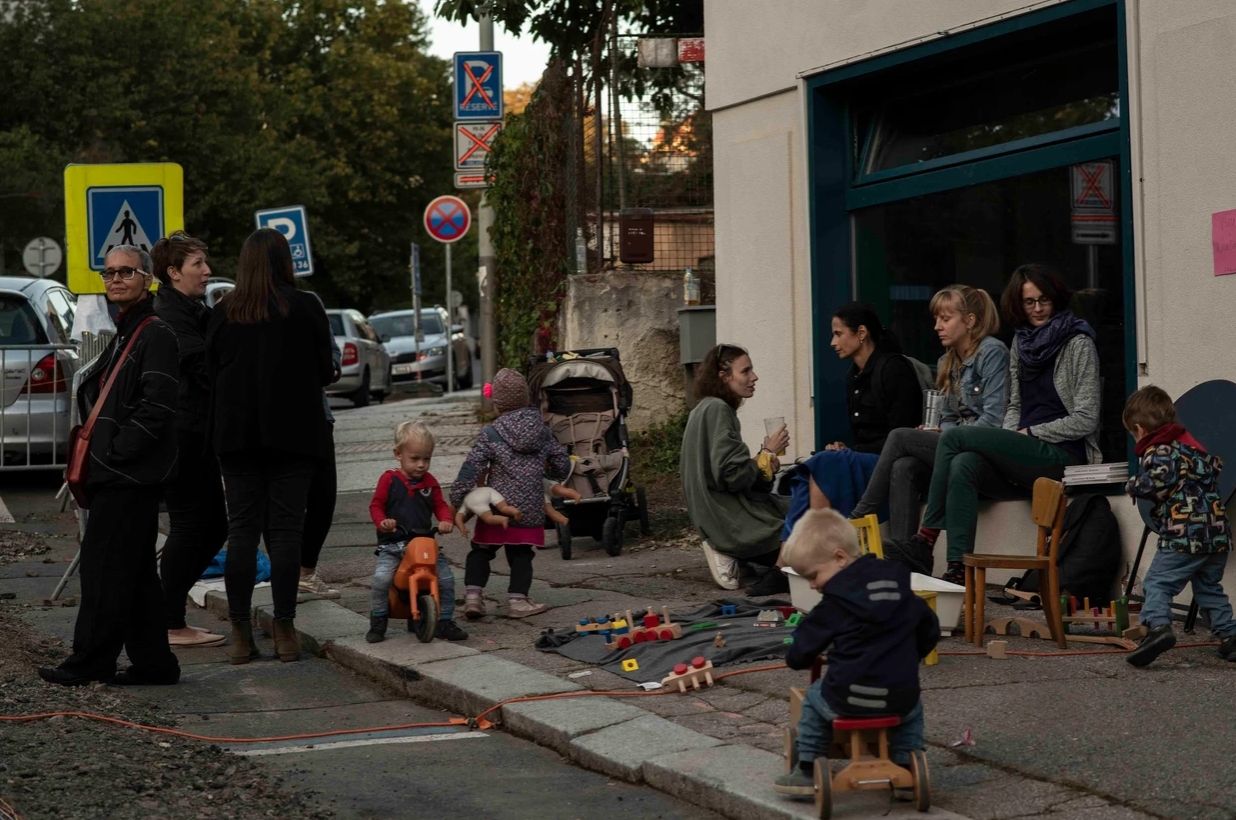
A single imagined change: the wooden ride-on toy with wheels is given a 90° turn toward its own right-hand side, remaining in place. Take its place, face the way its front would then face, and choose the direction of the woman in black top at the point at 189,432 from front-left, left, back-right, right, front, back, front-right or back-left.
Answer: left

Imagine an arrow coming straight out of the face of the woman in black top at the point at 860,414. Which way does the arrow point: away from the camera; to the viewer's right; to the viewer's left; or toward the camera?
to the viewer's left

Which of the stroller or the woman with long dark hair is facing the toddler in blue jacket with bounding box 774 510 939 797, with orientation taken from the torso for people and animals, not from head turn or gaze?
the stroller

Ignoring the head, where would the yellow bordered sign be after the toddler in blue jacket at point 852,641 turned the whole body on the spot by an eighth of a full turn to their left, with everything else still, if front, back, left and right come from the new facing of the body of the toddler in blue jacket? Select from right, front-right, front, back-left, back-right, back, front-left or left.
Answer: front-right

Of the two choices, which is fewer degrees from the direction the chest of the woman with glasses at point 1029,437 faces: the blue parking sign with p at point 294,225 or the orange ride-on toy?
the orange ride-on toy

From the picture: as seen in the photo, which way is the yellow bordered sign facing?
toward the camera

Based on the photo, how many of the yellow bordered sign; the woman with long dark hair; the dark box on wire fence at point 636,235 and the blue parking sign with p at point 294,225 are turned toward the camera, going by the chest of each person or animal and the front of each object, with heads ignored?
3

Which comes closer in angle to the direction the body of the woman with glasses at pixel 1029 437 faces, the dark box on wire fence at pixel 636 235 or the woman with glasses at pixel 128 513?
the woman with glasses

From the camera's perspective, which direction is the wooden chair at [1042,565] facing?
to the viewer's left

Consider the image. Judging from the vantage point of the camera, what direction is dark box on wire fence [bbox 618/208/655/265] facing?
facing the viewer

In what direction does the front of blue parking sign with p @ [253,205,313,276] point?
toward the camera

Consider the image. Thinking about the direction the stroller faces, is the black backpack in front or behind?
in front

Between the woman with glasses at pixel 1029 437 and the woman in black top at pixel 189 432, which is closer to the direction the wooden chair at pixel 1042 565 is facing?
the woman in black top

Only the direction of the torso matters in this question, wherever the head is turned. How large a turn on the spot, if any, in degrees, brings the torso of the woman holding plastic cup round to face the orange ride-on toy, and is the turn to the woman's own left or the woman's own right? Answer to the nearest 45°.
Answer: approximately 135° to the woman's own right

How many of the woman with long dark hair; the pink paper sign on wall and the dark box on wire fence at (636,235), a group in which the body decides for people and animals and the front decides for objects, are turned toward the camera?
2

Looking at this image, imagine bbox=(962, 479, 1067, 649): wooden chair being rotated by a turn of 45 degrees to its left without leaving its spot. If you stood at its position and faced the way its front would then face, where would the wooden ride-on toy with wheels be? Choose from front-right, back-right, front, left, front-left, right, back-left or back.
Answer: front-left

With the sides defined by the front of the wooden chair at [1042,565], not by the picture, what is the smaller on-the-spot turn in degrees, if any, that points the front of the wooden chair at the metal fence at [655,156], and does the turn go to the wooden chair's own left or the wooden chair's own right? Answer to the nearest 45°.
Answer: approximately 90° to the wooden chair's own right

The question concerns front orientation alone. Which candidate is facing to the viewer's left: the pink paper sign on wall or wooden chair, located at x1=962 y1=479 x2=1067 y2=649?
the wooden chair
